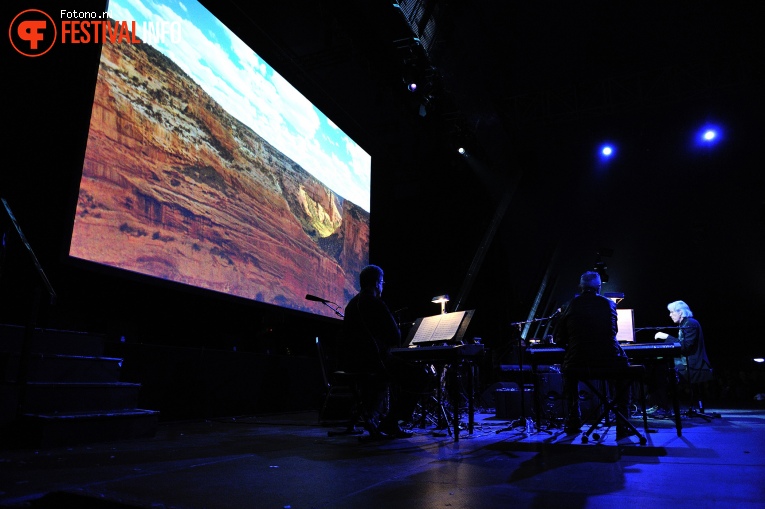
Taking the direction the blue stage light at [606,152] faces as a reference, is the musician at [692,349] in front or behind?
in front

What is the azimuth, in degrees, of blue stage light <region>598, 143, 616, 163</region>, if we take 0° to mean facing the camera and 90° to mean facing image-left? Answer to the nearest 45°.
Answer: approximately 0°

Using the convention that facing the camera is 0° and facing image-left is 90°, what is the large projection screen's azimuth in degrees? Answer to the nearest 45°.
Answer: approximately 315°

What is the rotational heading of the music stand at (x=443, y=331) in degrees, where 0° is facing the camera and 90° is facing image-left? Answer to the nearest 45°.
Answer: approximately 45°

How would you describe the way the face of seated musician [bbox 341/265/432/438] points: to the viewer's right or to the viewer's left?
to the viewer's right

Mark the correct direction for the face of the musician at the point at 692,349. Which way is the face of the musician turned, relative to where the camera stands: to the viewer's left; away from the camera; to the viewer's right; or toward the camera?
to the viewer's left

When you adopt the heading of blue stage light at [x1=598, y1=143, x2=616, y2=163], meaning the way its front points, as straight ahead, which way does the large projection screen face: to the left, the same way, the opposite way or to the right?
to the left

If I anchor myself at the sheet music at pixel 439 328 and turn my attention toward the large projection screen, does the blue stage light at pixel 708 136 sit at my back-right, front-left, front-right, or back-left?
back-right

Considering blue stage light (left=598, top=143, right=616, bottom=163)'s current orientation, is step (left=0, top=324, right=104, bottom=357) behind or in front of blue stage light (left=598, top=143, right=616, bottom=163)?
in front

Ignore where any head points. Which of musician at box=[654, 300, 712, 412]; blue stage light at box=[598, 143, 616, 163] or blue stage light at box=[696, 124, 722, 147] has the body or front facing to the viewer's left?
the musician

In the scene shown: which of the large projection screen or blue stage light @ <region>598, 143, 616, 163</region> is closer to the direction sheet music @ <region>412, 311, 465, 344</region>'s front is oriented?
the large projection screen

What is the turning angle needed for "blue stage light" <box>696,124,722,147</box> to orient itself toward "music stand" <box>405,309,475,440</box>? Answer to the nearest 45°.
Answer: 0° — it already faces it

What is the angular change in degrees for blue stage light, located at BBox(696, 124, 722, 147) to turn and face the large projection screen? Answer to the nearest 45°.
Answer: approximately 45° to its right

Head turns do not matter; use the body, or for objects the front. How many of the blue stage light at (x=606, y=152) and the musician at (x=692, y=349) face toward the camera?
1
